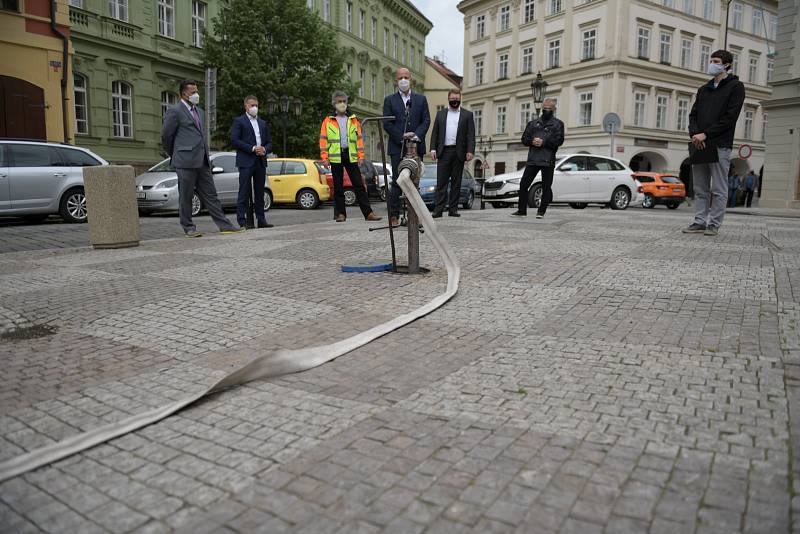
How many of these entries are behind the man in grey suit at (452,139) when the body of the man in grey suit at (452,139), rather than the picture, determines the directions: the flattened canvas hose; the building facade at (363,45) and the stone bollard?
1

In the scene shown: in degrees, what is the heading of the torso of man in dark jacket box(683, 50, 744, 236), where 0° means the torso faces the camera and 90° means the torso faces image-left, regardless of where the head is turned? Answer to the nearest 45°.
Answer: approximately 45°

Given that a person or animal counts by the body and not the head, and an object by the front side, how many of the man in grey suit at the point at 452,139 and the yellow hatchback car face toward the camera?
1

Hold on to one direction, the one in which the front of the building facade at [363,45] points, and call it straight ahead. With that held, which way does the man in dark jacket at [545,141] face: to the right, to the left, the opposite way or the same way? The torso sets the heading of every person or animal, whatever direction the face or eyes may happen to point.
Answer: to the right

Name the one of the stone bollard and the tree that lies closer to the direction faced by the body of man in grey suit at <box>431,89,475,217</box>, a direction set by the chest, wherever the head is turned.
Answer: the stone bollard

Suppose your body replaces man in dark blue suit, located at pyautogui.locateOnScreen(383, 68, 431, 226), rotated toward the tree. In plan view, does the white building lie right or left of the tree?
right

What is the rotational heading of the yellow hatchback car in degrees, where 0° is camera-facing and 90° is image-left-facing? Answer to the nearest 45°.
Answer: approximately 90°

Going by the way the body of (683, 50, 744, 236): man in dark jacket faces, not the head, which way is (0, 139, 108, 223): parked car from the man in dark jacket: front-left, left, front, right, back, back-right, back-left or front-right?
front-right

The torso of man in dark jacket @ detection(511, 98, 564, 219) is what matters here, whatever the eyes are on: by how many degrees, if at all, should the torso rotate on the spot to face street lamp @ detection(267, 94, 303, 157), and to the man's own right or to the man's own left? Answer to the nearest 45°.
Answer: approximately 90° to the man's own right

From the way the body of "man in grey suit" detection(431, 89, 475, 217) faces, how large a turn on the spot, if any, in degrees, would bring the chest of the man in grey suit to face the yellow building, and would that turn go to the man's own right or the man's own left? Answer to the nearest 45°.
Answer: approximately 135° to the man's own right

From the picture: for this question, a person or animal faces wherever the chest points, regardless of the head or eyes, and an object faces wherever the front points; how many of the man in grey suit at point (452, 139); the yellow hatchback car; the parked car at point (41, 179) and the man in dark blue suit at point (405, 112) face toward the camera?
2
